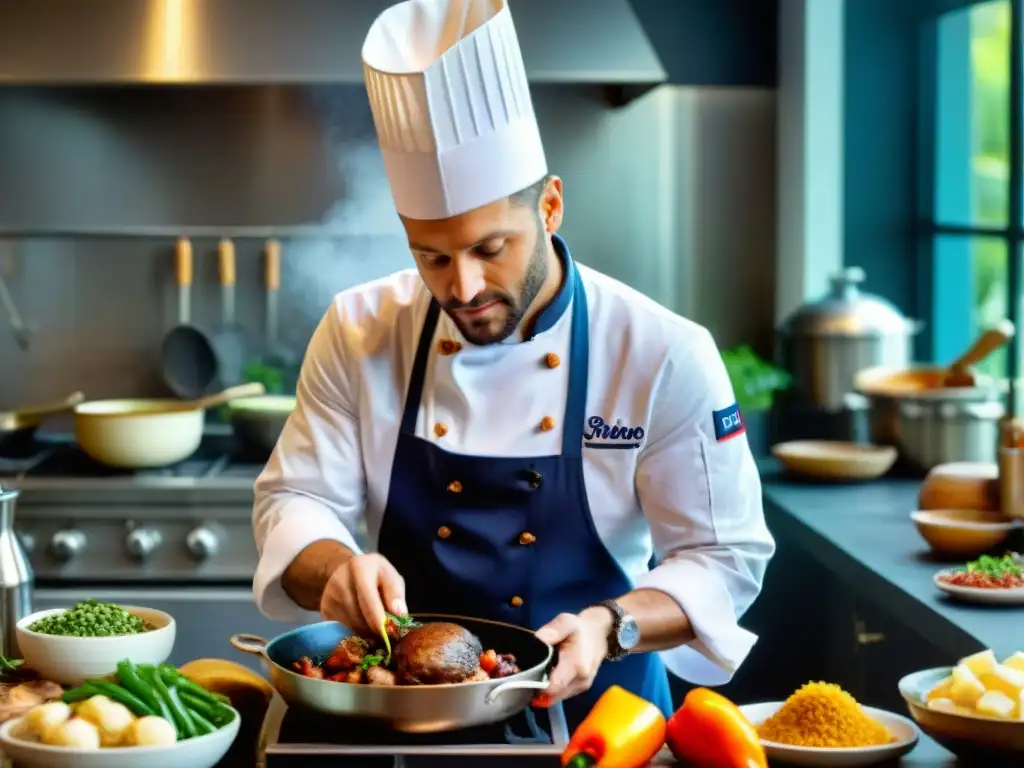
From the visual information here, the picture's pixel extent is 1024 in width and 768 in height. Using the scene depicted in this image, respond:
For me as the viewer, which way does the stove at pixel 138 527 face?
facing the viewer

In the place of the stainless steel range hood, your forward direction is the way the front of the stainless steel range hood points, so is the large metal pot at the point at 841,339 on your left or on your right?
on your left

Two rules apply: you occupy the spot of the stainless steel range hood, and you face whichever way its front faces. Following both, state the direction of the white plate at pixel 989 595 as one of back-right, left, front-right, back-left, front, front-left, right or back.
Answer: front-left

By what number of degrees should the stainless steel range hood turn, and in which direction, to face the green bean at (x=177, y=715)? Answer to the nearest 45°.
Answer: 0° — it already faces it

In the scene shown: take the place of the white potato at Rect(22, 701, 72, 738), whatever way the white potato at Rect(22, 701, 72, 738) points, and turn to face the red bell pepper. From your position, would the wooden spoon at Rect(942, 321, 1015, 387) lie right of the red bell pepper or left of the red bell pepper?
left

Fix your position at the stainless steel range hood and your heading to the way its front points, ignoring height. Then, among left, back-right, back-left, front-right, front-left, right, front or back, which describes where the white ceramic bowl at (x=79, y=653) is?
front

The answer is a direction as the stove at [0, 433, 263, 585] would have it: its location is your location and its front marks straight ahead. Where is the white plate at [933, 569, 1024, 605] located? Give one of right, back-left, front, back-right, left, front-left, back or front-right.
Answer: front-left

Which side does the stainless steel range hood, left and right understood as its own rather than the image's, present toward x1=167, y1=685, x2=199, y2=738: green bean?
front

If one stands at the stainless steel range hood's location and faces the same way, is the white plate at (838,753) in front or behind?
in front

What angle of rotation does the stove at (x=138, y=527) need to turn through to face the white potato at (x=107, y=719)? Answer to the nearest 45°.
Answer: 0° — it already faces it

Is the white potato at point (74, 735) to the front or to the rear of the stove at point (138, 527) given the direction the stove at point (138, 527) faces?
to the front

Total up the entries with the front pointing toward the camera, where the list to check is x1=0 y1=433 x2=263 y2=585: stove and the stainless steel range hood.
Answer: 2

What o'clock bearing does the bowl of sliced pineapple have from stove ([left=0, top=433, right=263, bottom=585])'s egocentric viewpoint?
The bowl of sliced pineapple is roughly at 11 o'clock from the stove.

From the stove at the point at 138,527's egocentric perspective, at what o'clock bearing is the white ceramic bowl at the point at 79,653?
The white ceramic bowl is roughly at 12 o'clock from the stove.

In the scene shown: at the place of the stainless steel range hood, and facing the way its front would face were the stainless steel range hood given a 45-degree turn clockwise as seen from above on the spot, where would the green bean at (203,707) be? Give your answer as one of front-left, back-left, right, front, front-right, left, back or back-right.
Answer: front-left

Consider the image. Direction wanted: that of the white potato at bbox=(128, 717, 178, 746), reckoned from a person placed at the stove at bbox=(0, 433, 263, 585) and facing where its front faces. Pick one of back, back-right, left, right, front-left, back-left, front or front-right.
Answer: front
